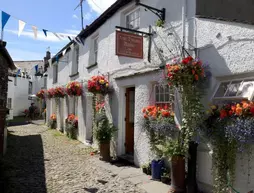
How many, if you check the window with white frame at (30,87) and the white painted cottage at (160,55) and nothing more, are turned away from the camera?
0

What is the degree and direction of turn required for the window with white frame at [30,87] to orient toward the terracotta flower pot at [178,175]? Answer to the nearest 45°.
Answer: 0° — it already faces it

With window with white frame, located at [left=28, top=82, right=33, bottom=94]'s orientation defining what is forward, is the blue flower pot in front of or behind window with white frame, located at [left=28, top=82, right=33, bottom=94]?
in front

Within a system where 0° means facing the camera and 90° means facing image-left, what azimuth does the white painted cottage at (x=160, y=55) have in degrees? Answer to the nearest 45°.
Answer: approximately 45°

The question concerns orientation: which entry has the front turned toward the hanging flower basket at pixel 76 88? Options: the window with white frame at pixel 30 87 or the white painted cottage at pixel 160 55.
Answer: the window with white frame

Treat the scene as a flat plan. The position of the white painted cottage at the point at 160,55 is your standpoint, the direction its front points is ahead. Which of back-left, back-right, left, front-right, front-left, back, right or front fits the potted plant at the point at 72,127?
right

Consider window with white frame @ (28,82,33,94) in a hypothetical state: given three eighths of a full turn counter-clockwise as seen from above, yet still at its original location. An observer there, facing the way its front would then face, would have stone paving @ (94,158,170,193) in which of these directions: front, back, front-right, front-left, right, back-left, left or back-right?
back-right

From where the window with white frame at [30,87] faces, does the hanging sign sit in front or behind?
in front

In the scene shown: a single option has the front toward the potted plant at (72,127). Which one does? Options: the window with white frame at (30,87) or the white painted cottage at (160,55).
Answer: the window with white frame
